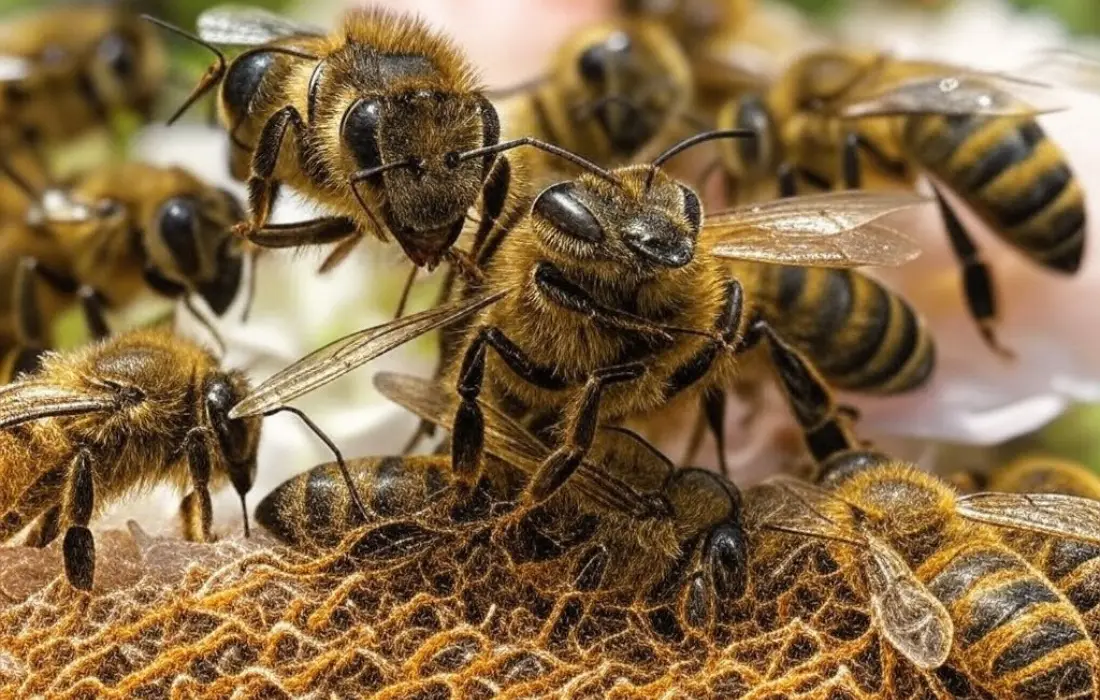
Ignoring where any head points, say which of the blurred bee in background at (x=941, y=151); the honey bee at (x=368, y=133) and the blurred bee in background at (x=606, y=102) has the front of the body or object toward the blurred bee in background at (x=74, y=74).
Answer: the blurred bee in background at (x=941, y=151)

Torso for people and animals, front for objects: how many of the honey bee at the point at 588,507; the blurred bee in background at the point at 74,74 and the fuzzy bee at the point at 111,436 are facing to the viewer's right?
3

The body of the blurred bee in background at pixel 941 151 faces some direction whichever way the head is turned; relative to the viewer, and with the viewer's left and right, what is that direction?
facing to the left of the viewer

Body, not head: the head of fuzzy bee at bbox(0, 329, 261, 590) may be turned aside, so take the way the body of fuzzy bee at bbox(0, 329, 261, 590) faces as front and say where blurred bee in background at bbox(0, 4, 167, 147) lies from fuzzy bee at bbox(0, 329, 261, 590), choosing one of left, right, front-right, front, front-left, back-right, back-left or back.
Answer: left

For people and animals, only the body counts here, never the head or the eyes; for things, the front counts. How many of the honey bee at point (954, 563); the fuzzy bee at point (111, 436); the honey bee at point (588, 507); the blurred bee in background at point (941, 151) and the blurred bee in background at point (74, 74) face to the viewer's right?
3

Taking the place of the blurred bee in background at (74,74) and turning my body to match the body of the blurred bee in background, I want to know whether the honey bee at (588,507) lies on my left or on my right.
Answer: on my right

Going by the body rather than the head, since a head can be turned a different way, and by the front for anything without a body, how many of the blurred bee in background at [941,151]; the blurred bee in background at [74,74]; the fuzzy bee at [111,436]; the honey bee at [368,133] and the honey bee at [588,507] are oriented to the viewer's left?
1

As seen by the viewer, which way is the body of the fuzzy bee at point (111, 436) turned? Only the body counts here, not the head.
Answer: to the viewer's right

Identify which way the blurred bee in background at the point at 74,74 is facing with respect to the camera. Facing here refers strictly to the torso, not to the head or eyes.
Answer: to the viewer's right

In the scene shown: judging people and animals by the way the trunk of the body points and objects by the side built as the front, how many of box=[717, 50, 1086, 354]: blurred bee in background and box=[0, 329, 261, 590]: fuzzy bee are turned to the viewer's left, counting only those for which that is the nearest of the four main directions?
1

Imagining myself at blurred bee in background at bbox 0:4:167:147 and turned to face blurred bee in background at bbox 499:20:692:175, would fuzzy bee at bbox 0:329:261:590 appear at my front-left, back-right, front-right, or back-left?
front-right

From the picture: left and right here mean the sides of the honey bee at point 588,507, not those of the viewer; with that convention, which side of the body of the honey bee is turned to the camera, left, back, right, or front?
right
